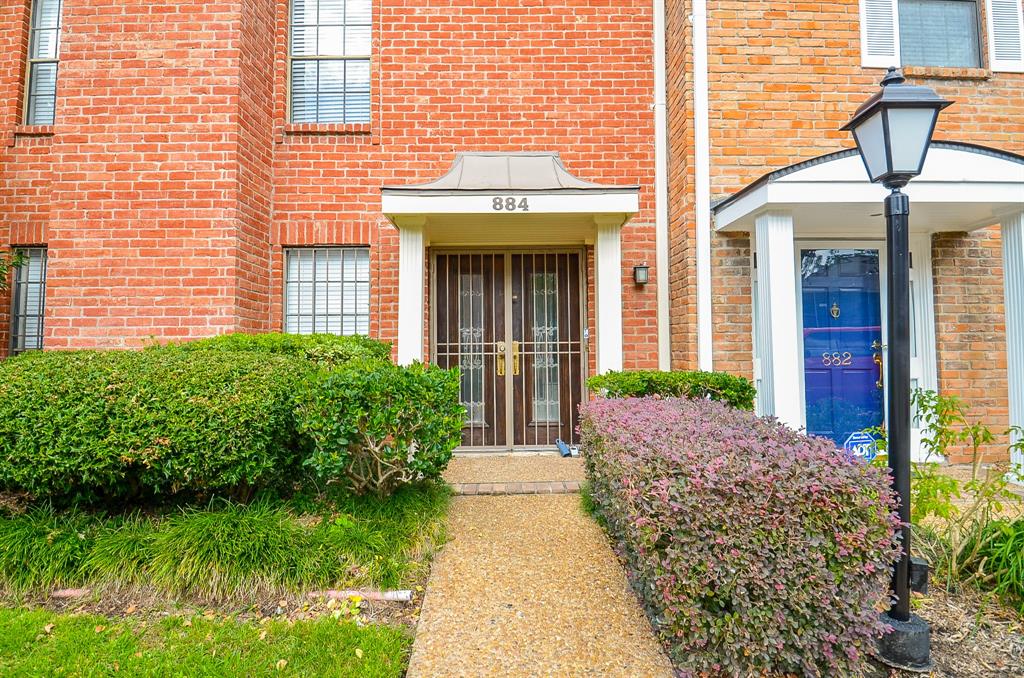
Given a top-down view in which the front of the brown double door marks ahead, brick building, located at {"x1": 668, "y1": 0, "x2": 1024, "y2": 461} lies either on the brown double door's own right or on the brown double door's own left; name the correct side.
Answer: on the brown double door's own left

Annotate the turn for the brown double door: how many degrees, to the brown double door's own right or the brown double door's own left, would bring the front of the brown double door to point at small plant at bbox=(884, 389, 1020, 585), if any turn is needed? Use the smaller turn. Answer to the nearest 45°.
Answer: approximately 45° to the brown double door's own left

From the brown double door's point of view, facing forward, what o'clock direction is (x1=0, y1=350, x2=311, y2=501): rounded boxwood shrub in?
The rounded boxwood shrub is roughly at 1 o'clock from the brown double door.

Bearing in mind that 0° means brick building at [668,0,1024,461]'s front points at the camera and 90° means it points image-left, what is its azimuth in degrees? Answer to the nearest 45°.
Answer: approximately 0°

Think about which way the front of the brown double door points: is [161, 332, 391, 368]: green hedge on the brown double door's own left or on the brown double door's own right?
on the brown double door's own right

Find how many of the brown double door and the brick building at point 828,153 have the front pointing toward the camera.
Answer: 2
